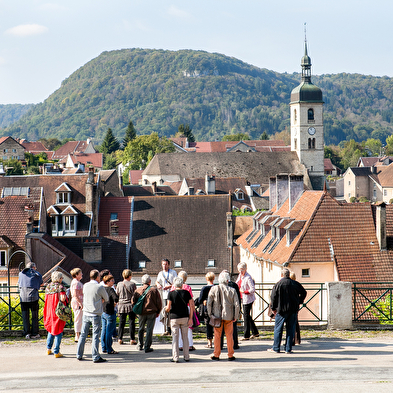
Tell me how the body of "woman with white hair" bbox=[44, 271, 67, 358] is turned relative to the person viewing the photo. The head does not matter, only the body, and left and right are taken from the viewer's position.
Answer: facing away from the viewer and to the right of the viewer

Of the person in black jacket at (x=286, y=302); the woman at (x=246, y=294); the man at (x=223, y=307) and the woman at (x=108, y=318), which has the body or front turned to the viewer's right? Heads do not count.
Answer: the woman at (x=108, y=318)

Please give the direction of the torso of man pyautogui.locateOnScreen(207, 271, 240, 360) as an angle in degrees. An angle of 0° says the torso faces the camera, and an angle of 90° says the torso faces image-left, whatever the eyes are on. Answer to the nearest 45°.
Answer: approximately 180°

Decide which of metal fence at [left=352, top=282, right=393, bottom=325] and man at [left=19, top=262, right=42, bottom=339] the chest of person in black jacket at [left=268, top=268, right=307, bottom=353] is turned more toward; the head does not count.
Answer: the man

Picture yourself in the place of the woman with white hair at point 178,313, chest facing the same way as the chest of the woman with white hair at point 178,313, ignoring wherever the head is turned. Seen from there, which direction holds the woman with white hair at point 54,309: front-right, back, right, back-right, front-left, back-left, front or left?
left

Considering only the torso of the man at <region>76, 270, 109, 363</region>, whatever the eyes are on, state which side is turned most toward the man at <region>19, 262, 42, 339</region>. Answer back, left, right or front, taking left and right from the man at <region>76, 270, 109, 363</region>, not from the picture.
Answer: left

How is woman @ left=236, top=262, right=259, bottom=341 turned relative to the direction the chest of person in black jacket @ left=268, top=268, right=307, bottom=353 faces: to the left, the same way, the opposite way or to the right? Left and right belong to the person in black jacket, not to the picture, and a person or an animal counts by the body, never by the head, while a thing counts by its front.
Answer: to the left

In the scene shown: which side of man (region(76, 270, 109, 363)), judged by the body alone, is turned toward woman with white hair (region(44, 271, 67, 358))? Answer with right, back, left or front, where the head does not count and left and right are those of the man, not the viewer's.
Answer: left

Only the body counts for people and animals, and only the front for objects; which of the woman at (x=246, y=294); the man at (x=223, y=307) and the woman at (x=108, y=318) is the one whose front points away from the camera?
the man
